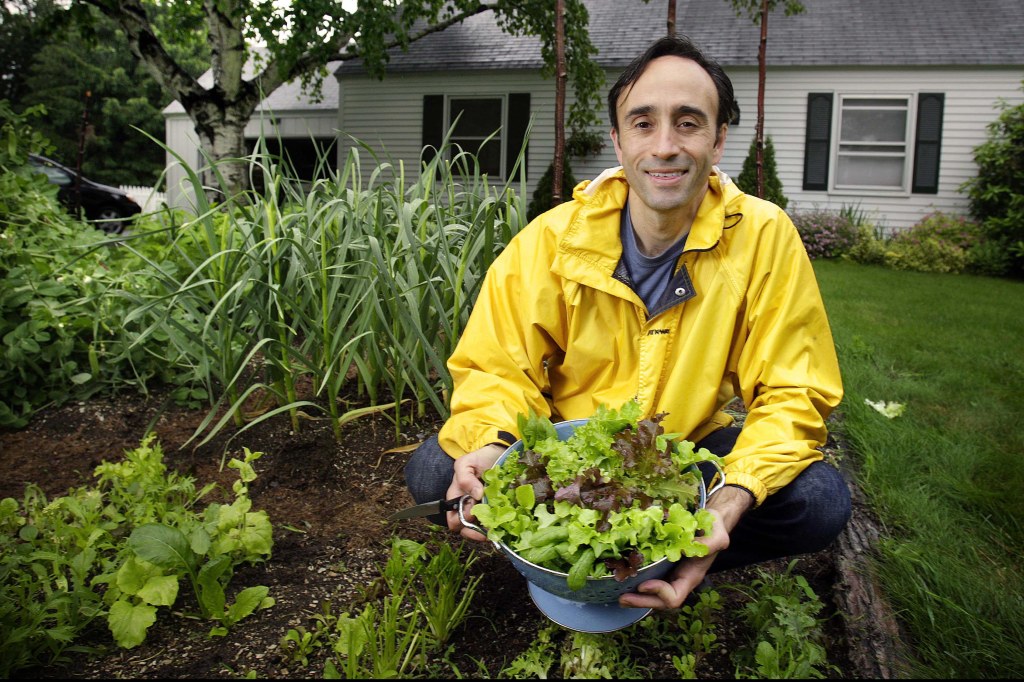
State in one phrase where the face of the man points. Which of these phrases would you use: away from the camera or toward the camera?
toward the camera

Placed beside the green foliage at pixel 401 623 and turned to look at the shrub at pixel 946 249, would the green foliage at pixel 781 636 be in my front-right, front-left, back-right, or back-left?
front-right

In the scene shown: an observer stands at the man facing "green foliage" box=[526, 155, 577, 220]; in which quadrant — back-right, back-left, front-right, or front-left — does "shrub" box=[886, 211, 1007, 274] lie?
front-right

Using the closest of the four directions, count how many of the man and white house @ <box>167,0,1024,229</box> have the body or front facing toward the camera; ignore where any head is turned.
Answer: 2

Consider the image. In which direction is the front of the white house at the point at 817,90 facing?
toward the camera

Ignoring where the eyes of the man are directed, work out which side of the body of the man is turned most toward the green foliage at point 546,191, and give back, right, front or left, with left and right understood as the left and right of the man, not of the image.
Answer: back

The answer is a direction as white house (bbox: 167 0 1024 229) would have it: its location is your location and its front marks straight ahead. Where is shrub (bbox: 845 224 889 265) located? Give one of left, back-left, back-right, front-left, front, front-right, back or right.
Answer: front

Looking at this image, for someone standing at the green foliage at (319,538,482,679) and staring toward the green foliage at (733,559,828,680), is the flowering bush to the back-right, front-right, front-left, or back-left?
front-left

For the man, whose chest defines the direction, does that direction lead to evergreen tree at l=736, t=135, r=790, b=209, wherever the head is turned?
no

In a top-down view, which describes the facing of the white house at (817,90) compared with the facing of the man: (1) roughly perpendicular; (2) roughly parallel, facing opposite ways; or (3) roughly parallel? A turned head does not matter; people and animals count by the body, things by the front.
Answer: roughly parallel

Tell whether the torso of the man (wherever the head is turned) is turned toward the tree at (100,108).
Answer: no

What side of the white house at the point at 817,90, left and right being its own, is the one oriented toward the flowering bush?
front

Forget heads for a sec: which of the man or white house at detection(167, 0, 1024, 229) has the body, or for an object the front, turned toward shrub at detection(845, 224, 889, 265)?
the white house

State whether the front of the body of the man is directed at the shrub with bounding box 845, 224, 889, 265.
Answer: no

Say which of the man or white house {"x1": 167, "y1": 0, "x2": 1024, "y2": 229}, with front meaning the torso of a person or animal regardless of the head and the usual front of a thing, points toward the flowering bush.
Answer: the white house

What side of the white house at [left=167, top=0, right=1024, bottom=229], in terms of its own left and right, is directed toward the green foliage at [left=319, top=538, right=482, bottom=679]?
front

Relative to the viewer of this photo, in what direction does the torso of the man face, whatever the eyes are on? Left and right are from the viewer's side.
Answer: facing the viewer
